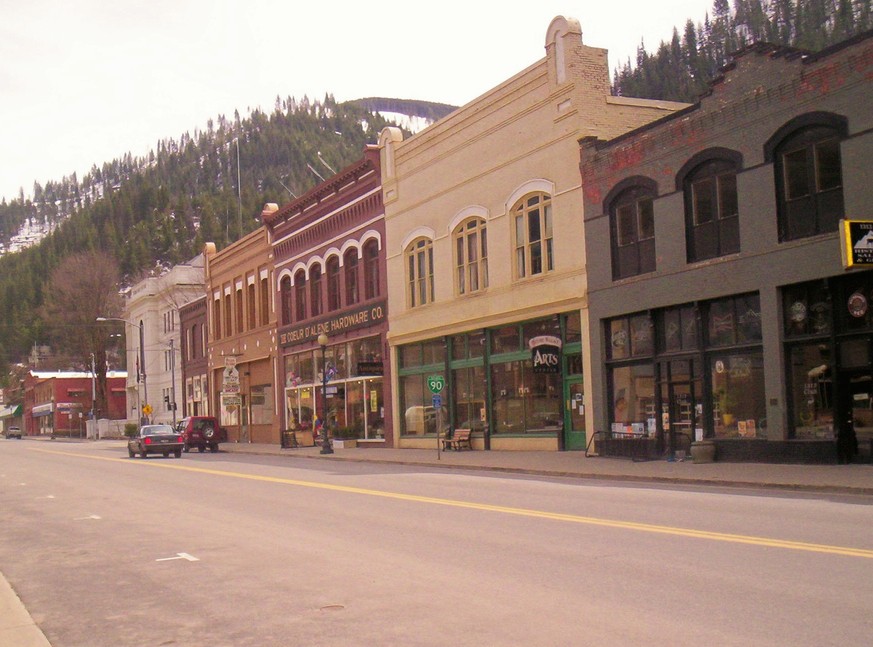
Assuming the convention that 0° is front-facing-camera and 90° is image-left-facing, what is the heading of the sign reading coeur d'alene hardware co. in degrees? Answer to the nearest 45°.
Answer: approximately 45°

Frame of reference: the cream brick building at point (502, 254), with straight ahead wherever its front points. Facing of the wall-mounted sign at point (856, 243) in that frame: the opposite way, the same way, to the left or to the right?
to the left

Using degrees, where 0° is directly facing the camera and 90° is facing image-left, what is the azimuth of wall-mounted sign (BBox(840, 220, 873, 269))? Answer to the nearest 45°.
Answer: approximately 315°

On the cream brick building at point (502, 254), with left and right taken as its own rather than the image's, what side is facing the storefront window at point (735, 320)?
left

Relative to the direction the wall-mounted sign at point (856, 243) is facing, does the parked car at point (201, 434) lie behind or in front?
behind

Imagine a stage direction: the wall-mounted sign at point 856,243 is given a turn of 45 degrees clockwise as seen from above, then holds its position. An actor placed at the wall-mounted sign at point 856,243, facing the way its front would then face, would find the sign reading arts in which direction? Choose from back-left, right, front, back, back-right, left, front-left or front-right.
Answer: back-right

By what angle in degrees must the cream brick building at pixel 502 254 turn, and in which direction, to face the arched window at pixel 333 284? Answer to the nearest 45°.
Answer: approximately 90° to its right

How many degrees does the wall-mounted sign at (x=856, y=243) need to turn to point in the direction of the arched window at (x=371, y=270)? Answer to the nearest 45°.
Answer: approximately 180°

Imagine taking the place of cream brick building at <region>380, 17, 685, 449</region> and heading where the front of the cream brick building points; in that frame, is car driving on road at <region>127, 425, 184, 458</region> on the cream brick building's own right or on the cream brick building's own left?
on the cream brick building's own right
